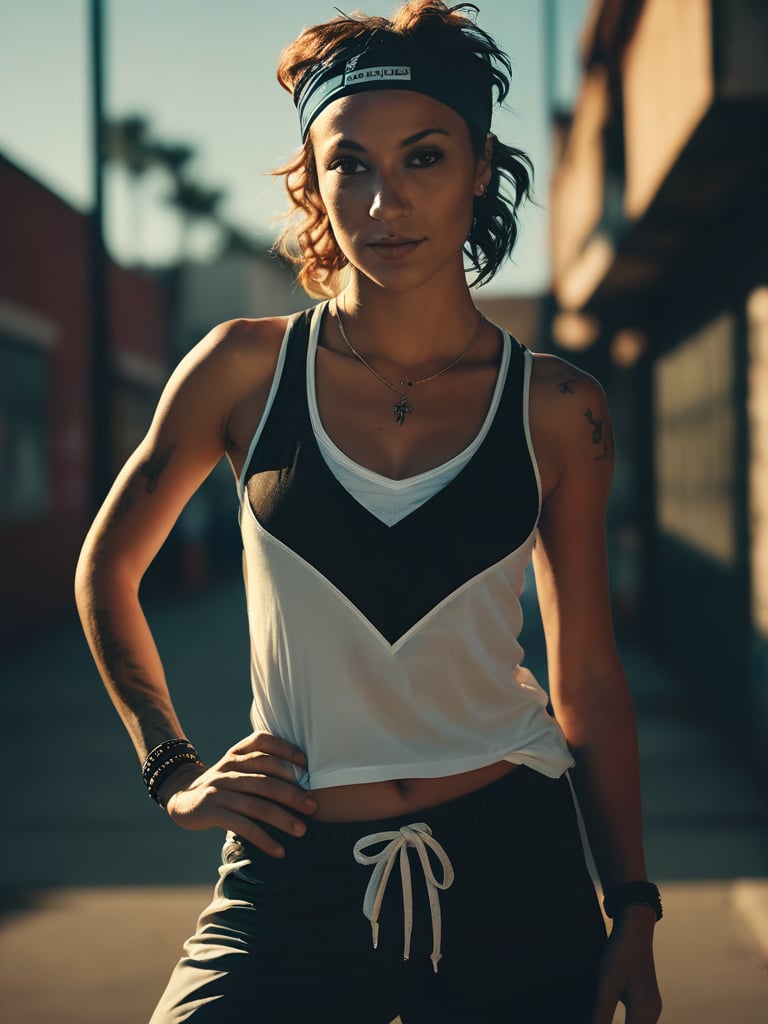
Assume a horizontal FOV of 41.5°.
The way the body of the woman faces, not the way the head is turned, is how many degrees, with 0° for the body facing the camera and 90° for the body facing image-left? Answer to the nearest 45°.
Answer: approximately 0°

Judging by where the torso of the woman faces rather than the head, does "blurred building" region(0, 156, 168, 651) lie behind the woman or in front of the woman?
behind

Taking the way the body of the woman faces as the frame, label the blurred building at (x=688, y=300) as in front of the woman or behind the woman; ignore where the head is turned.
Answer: behind

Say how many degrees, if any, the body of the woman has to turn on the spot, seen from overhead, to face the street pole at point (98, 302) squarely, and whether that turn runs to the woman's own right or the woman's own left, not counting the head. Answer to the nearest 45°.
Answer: approximately 180°

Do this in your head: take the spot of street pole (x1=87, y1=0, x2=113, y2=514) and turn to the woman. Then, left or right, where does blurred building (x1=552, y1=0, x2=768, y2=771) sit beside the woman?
left
